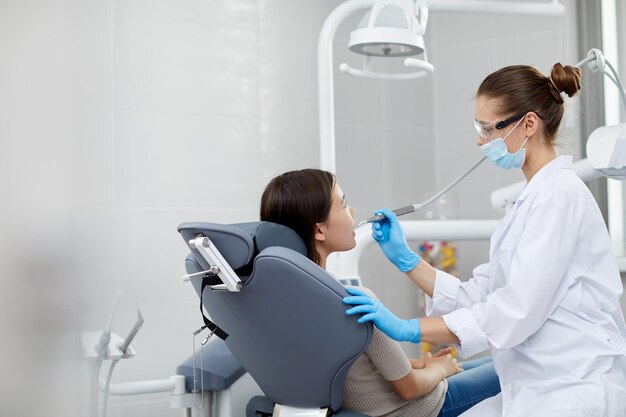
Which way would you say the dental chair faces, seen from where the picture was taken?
facing away from the viewer and to the right of the viewer

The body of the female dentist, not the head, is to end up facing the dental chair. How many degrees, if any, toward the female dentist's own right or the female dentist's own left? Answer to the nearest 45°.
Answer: approximately 45° to the female dentist's own left

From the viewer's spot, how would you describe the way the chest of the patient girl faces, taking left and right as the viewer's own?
facing away from the viewer and to the right of the viewer

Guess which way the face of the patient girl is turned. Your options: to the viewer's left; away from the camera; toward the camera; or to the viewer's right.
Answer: to the viewer's right

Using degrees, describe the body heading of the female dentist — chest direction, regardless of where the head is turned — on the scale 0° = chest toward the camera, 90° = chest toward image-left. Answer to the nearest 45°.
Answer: approximately 90°

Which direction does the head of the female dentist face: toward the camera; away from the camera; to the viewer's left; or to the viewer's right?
to the viewer's left

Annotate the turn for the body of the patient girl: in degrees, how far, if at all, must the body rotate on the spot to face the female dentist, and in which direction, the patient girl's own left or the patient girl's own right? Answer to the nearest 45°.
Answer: approximately 45° to the patient girl's own right

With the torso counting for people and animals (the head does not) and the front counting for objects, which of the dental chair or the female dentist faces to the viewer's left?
the female dentist

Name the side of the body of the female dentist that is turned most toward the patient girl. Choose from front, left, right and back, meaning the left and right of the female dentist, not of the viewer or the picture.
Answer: front
